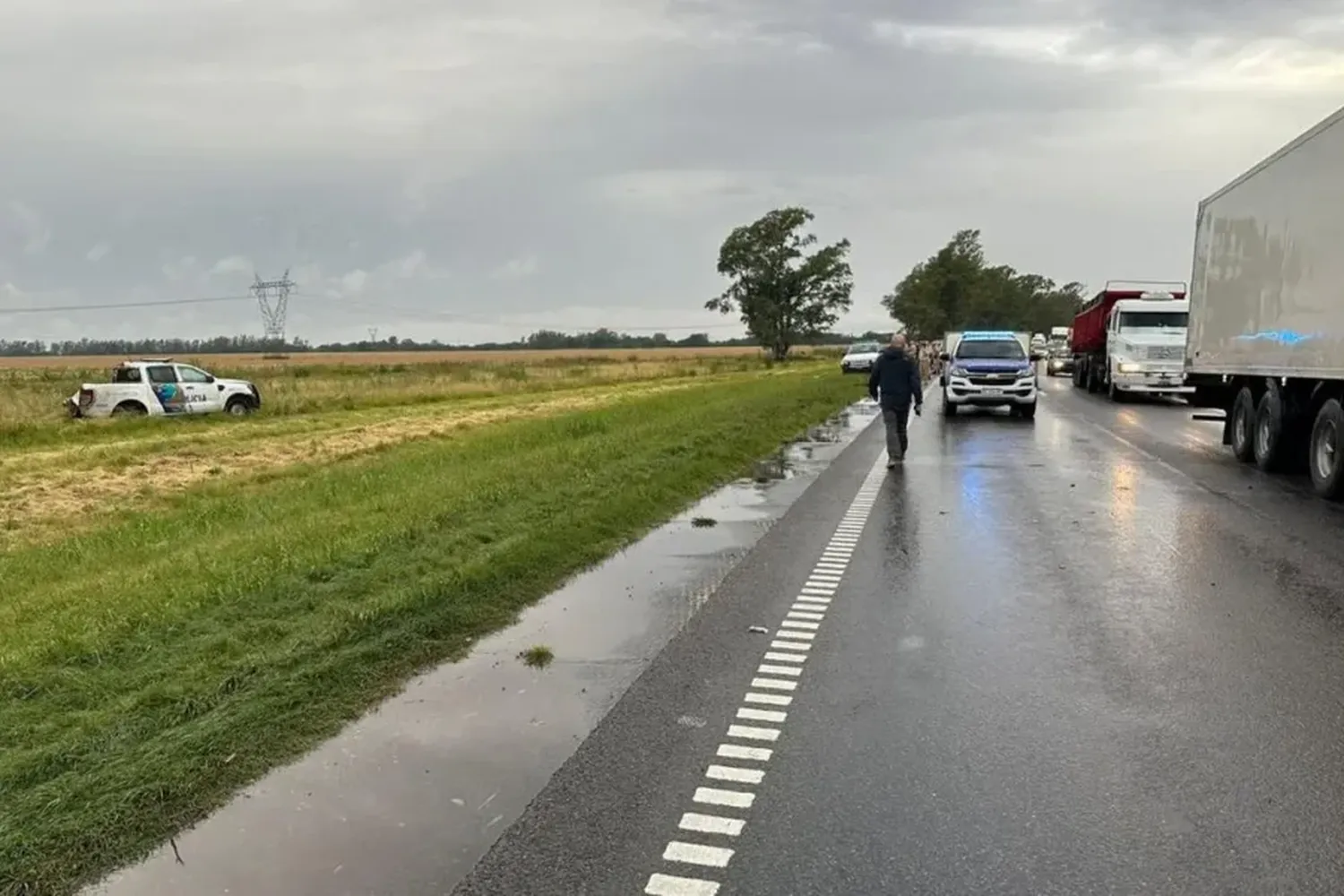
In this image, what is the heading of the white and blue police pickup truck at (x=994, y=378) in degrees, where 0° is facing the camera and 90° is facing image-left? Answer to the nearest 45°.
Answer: approximately 0°

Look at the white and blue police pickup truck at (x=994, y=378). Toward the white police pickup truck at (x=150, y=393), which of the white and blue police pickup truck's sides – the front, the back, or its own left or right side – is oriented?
right

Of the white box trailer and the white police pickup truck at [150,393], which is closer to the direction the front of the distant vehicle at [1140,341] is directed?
the white box trailer

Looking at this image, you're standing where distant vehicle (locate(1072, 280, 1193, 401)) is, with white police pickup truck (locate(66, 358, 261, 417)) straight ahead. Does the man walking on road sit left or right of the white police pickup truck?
left

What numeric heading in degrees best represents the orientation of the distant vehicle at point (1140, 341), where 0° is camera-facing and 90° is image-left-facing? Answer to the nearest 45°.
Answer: approximately 315°

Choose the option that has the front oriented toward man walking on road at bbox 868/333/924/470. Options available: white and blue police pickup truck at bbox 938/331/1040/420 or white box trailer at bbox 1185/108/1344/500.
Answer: the white and blue police pickup truck

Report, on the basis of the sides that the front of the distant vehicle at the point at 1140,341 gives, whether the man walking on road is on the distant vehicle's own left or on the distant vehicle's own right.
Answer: on the distant vehicle's own right
